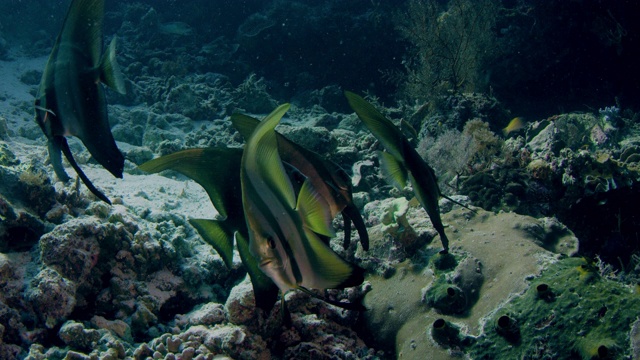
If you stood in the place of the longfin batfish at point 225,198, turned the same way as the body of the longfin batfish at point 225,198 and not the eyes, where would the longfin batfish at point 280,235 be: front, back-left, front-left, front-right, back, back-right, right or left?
right

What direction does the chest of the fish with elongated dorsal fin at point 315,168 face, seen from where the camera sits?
to the viewer's right

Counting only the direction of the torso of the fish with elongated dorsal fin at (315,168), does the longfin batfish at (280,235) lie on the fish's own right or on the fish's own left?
on the fish's own right

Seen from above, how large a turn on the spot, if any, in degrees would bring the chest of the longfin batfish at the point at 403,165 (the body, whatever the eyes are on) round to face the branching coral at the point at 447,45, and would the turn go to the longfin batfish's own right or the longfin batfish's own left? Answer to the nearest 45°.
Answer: approximately 45° to the longfin batfish's own left

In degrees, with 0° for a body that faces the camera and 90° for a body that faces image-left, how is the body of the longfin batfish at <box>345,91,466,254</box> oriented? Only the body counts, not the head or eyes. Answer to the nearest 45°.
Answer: approximately 225°
